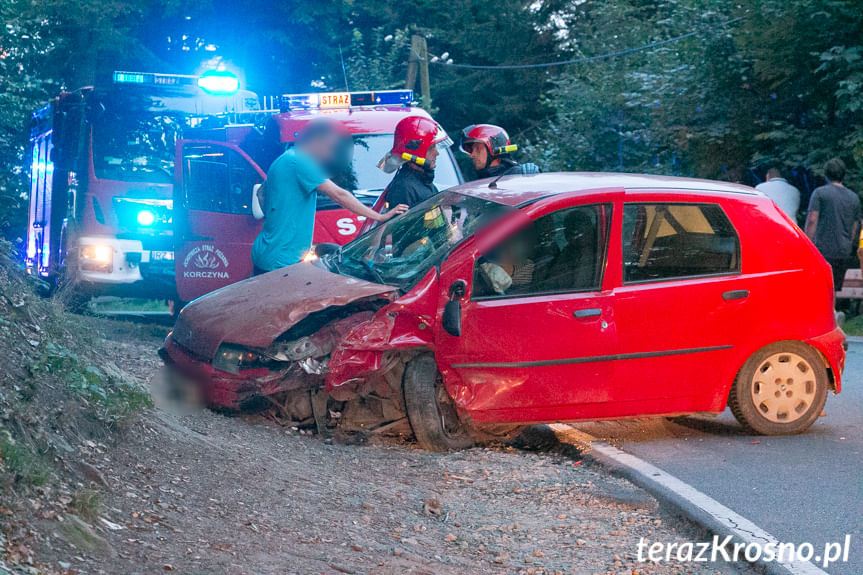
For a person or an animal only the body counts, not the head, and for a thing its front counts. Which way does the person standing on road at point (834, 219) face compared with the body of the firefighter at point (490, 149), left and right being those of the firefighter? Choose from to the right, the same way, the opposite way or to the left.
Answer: to the right

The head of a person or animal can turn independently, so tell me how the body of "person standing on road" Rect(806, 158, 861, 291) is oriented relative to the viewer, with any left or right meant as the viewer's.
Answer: facing away from the viewer

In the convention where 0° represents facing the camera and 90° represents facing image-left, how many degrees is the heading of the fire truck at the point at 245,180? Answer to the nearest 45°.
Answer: approximately 315°

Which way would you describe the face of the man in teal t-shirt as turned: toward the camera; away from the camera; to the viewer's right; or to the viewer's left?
to the viewer's right
